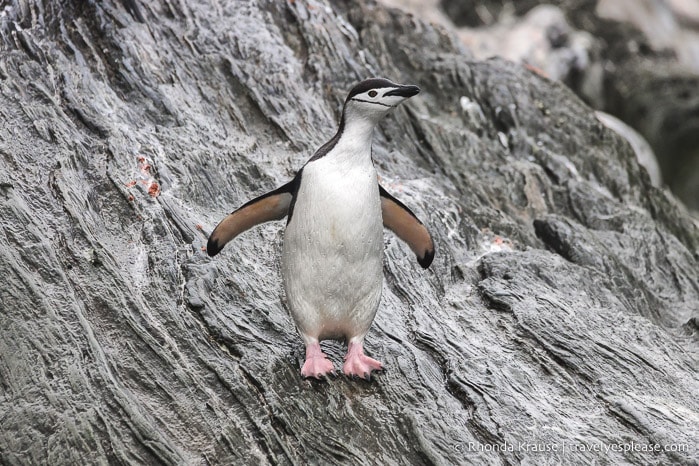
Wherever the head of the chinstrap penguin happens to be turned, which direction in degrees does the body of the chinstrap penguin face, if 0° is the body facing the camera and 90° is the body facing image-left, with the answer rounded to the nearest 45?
approximately 0°
